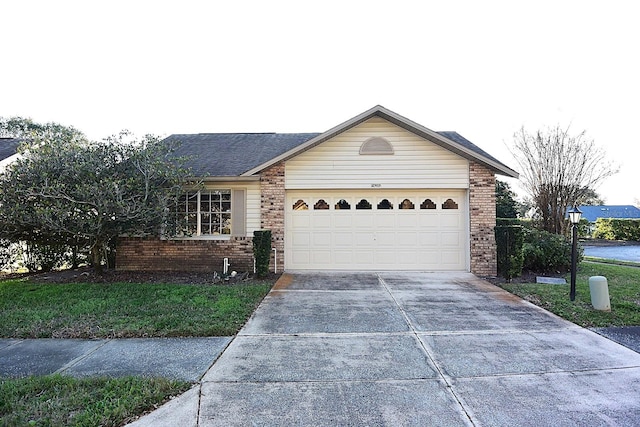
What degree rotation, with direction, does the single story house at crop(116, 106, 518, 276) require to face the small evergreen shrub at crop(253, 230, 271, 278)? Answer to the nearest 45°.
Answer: approximately 45° to its right

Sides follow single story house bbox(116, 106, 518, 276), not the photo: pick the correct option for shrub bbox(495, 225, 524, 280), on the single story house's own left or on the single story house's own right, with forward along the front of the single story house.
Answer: on the single story house's own left

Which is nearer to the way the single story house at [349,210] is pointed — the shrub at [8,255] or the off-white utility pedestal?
the off-white utility pedestal

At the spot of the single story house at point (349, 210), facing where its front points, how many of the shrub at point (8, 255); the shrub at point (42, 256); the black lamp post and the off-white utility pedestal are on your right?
2

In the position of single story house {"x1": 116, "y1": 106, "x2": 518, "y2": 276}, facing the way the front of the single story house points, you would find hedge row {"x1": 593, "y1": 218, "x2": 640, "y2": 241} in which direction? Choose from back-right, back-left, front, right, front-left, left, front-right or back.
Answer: back-left

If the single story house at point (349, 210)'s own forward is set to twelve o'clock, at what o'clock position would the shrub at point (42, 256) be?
The shrub is roughly at 3 o'clock from the single story house.

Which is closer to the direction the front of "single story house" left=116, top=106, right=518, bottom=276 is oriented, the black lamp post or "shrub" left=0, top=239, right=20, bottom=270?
the black lamp post

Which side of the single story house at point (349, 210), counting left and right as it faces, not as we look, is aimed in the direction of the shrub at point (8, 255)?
right

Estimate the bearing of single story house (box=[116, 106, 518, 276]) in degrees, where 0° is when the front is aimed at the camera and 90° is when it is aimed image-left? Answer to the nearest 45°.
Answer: approximately 0°

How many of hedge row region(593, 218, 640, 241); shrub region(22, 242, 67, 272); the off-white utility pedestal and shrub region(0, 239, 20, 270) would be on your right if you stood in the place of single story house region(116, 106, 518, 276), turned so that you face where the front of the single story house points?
2

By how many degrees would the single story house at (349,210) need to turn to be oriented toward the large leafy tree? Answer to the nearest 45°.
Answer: approximately 90° to its right

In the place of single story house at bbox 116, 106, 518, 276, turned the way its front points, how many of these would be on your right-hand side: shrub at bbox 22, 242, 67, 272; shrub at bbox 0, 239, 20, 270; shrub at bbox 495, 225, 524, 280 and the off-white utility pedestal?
2

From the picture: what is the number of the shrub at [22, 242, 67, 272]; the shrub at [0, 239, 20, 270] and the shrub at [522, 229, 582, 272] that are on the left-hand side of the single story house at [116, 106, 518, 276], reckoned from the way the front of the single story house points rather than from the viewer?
1
